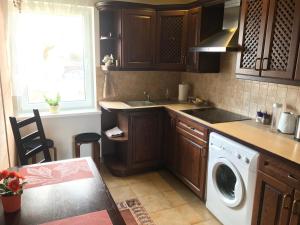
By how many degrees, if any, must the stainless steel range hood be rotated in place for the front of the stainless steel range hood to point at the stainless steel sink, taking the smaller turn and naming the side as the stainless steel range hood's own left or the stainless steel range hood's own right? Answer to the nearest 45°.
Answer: approximately 45° to the stainless steel range hood's own right

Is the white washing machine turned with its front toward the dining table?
yes

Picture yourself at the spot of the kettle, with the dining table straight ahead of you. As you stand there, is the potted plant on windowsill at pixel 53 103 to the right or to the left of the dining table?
right

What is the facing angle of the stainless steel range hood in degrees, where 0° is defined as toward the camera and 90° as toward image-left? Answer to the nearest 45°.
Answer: approximately 45°

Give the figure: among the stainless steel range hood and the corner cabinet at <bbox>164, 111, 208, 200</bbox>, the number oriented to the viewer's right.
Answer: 0

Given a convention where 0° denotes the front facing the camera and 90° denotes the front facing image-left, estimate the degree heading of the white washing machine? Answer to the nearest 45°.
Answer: approximately 45°

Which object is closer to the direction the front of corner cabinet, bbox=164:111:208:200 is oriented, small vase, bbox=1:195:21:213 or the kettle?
the small vase

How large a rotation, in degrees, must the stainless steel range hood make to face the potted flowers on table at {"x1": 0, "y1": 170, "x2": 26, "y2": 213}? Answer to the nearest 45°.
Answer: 0° — it already faces it

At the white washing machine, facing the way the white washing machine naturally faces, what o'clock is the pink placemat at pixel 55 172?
The pink placemat is roughly at 12 o'clock from the white washing machine.

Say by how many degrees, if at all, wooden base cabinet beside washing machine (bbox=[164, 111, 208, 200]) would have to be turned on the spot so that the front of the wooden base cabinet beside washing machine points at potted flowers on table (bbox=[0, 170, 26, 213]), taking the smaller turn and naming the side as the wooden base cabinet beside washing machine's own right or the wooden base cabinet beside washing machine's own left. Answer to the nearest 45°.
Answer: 0° — it already faces it

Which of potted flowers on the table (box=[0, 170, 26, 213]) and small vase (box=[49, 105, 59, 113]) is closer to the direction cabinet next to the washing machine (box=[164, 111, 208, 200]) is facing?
the potted flowers on the table
